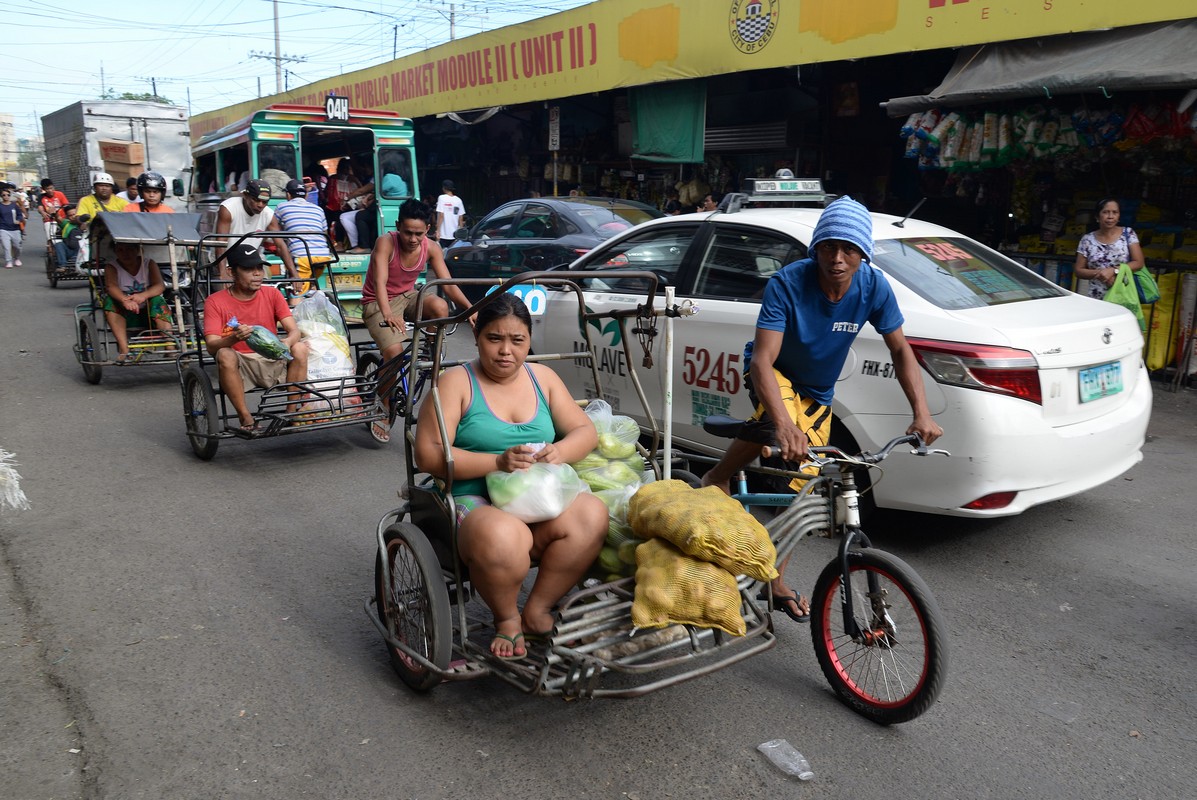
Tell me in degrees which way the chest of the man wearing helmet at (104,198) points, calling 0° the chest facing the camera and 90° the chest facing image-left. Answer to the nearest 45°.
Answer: approximately 0°

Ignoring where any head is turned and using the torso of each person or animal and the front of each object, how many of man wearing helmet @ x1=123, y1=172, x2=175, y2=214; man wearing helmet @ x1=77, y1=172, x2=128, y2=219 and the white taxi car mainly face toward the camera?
2

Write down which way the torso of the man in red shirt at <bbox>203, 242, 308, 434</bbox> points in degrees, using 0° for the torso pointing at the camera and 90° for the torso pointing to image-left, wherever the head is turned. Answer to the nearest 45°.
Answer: approximately 315°

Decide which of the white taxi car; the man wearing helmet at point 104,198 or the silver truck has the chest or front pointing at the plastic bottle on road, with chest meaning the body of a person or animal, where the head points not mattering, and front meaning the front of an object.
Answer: the man wearing helmet

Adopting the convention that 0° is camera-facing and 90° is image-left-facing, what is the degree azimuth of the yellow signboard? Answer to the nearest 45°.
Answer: approximately 45°

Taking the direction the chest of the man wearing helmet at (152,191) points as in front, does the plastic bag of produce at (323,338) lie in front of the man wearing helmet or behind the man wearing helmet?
in front

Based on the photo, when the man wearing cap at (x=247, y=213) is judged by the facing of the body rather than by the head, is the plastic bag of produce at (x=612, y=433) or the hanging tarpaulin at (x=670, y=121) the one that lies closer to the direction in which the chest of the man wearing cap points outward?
the plastic bag of produce

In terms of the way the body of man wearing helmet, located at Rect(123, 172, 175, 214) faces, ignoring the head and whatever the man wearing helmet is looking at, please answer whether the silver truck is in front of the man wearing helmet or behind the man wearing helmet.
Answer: behind

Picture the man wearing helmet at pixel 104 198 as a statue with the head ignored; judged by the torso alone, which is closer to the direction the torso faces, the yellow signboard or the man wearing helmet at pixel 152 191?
the man wearing helmet

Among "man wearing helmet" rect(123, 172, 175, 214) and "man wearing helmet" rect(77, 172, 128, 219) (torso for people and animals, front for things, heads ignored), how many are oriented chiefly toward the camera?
2

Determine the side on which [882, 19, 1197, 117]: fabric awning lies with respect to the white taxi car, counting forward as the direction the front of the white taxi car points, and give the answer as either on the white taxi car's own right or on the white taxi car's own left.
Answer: on the white taxi car's own right

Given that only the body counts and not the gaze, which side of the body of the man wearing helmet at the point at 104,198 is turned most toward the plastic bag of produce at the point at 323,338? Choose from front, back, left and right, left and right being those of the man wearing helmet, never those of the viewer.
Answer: front

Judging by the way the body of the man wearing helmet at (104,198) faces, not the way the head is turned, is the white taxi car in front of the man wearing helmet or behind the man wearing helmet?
in front

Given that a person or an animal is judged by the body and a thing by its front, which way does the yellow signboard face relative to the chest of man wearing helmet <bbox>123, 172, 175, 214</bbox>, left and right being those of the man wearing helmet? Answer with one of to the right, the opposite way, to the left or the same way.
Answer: to the right
